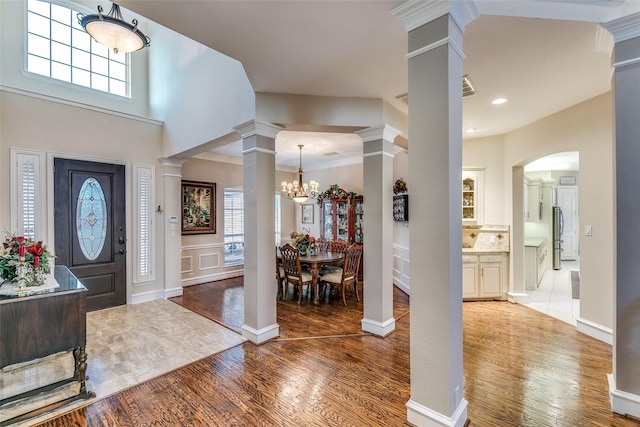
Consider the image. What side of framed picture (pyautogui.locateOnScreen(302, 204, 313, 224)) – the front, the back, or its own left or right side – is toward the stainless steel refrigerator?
left

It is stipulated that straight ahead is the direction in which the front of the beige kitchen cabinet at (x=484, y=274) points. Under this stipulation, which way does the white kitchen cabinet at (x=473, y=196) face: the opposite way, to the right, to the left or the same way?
the same way

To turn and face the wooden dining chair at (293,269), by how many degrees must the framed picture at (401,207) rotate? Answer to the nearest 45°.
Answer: approximately 45° to its left

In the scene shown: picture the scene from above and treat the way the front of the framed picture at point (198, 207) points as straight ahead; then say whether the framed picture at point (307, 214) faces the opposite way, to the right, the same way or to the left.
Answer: the same way

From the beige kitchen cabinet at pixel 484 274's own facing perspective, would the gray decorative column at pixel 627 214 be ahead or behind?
ahead

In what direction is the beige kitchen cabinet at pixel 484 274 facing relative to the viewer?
toward the camera

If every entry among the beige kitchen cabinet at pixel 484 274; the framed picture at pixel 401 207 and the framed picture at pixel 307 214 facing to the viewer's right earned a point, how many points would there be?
0

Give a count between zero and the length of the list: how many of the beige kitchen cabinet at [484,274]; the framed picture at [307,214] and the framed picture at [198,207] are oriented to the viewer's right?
0

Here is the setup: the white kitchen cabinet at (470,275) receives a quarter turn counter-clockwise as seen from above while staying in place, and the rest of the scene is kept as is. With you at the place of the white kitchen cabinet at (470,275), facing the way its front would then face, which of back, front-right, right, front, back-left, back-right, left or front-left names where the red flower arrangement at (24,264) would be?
back-right

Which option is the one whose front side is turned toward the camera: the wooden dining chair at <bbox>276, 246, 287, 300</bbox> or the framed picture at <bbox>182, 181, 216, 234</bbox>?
the framed picture

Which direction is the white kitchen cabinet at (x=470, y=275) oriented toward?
toward the camera

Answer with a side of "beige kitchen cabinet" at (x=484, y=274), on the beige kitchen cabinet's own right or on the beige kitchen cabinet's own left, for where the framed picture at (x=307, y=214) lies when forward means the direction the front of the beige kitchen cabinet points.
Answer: on the beige kitchen cabinet's own right

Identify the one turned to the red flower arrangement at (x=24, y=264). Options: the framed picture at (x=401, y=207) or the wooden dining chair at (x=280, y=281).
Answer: the framed picture

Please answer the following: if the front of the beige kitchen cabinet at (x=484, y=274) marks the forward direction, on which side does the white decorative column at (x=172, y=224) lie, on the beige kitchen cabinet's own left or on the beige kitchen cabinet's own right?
on the beige kitchen cabinet's own right

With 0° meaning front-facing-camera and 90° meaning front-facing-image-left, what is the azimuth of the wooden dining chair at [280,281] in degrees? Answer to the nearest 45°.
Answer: approximately 270°
